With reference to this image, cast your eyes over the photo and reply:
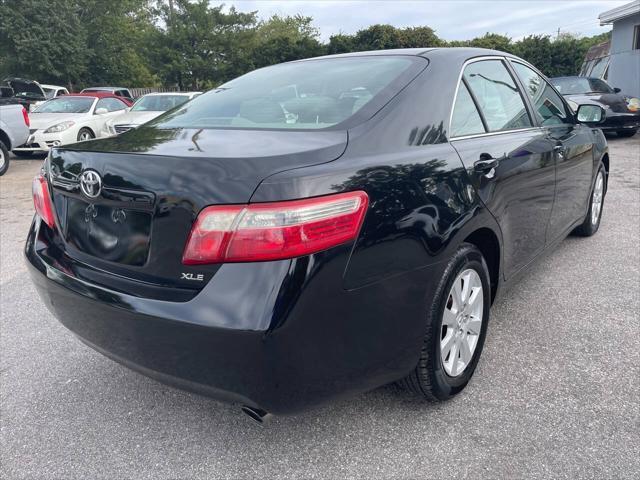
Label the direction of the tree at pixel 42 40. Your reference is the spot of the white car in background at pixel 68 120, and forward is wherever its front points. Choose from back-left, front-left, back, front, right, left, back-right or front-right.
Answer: back-right

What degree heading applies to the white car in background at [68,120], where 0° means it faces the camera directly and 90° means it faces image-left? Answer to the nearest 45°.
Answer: approximately 45°

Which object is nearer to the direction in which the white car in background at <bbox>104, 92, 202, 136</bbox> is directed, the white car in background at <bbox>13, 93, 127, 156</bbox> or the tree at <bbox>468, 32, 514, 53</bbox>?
the white car in background at <bbox>13, 93, 127, 156</bbox>

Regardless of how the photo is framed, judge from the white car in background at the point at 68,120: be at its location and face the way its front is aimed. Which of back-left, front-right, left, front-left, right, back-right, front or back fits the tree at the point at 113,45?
back-right

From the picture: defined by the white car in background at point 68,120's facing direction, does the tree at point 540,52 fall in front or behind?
behind

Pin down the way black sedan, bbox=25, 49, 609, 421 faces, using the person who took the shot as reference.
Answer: facing away from the viewer and to the right of the viewer
